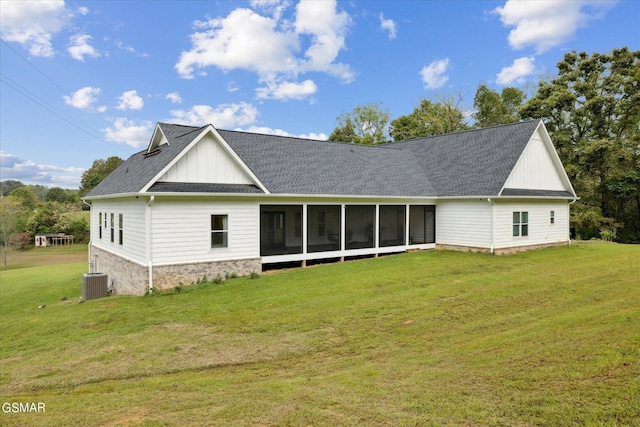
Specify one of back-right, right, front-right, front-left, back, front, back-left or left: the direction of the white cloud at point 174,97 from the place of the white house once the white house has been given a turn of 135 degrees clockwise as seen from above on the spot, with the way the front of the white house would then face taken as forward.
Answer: back-left

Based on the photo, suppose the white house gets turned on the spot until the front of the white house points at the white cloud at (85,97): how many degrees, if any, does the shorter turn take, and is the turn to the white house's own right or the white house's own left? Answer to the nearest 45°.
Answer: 0° — it already faces it

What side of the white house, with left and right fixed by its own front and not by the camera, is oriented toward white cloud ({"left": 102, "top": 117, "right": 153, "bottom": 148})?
front

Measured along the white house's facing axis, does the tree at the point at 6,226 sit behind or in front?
in front

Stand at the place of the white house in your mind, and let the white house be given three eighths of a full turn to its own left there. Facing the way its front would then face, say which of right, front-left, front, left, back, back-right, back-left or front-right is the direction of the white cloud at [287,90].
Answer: back

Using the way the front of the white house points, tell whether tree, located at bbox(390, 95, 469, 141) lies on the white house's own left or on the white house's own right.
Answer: on the white house's own right

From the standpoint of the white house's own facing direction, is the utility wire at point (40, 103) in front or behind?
in front

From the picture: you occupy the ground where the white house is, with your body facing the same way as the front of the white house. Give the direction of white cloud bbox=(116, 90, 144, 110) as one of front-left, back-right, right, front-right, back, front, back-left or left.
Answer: front

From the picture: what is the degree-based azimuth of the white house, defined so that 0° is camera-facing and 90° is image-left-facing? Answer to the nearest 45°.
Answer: approximately 135°

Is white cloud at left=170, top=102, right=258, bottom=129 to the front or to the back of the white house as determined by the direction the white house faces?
to the front
